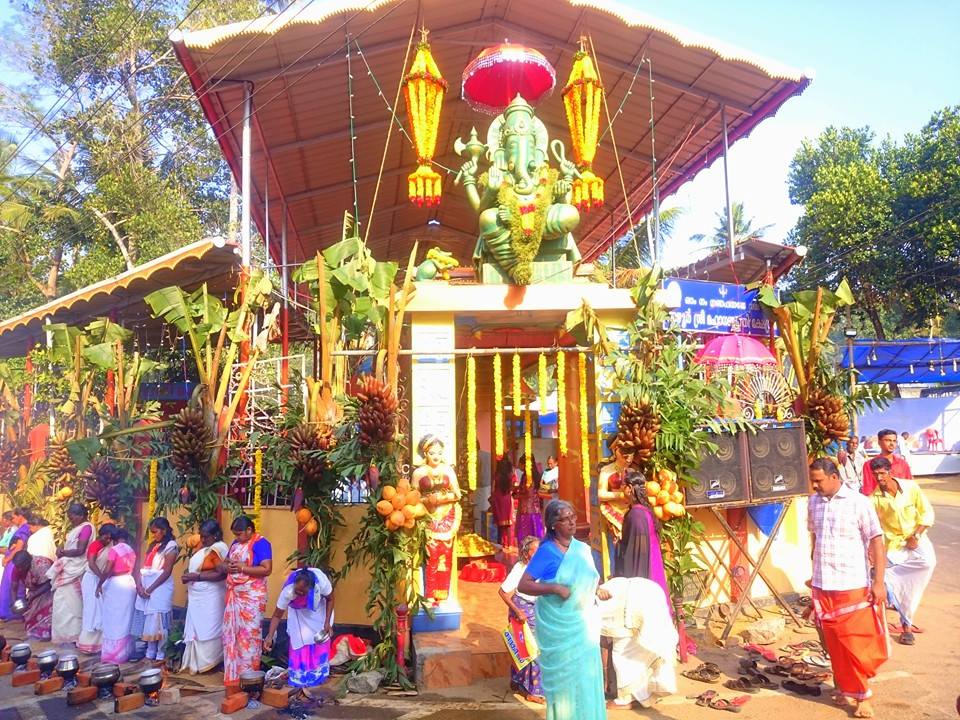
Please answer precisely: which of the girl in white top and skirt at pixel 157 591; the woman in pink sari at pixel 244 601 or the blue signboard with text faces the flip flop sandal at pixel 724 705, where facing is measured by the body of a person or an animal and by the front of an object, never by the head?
the blue signboard with text

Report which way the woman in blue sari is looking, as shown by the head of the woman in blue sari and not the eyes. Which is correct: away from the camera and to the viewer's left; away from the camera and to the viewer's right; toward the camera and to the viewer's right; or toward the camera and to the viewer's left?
toward the camera and to the viewer's right

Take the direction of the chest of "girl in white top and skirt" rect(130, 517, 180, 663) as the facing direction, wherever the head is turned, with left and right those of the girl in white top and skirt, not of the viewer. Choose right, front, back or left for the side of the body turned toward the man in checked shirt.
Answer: left

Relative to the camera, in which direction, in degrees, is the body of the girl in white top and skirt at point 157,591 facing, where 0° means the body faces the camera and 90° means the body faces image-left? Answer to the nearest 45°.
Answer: approximately 45°

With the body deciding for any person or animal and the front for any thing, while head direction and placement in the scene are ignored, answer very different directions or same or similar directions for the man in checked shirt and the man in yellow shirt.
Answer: same or similar directions

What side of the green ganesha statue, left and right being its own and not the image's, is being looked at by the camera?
front

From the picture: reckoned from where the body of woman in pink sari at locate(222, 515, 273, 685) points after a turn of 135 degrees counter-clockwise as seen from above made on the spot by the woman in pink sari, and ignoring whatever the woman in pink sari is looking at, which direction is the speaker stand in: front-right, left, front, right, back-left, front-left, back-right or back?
front

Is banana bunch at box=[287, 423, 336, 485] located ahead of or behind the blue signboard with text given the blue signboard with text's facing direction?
ahead

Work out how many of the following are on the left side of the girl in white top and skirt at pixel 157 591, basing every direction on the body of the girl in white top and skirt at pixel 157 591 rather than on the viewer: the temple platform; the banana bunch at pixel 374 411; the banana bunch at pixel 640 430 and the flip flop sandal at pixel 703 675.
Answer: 4

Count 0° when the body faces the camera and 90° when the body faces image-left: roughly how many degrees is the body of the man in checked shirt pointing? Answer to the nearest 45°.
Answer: approximately 45°

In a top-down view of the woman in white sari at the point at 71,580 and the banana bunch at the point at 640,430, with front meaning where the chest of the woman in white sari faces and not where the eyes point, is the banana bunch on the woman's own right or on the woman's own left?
on the woman's own left

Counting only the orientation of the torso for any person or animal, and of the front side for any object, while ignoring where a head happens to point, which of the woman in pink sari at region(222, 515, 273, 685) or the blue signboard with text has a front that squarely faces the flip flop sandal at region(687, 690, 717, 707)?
the blue signboard with text

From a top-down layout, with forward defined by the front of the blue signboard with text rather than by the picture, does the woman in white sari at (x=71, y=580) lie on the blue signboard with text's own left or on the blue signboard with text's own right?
on the blue signboard with text's own right

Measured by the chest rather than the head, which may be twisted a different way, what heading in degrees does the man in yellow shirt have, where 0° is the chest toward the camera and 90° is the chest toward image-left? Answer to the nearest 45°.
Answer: approximately 45°

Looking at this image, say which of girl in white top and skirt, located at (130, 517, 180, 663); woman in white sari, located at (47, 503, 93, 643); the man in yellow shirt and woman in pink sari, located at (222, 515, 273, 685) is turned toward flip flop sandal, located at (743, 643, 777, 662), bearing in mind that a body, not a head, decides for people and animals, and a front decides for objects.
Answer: the man in yellow shirt

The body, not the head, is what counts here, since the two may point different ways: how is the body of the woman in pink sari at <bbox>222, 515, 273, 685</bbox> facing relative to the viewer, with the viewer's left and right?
facing the viewer and to the left of the viewer

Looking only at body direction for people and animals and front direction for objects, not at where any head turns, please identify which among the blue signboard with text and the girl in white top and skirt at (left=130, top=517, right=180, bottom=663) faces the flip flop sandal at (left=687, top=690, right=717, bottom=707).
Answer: the blue signboard with text
